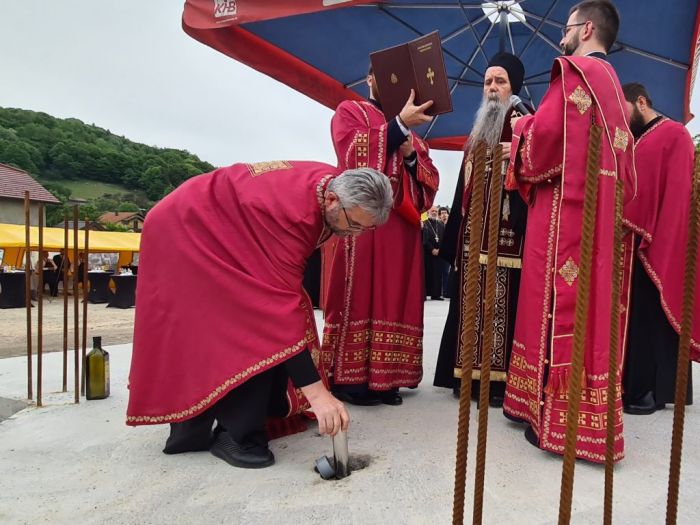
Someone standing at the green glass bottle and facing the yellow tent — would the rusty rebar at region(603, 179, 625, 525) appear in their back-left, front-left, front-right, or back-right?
back-right

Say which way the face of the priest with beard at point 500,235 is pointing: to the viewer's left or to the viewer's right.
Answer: to the viewer's left

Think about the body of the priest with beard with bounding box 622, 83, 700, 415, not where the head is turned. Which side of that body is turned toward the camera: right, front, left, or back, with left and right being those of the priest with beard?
left

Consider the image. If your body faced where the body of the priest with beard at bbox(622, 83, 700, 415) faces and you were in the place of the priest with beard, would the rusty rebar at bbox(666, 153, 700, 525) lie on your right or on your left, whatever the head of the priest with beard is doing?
on your left

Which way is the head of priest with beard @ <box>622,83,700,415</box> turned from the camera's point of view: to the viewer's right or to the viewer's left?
to the viewer's left

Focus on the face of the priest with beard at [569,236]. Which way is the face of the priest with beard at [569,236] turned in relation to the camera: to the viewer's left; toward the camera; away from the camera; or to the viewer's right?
to the viewer's left

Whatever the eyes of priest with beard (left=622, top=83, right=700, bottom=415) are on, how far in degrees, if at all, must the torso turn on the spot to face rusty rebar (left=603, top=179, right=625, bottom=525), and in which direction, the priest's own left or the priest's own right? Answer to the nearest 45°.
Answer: approximately 90° to the priest's own left
